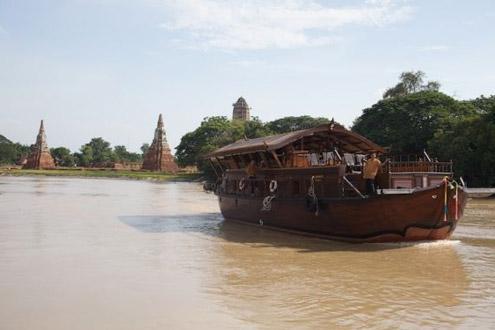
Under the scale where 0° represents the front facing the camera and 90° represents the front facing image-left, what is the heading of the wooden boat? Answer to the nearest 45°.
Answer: approximately 315°

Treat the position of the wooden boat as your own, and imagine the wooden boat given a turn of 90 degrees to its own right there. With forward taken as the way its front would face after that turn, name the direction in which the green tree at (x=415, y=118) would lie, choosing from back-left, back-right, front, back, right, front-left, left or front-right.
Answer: back-right
